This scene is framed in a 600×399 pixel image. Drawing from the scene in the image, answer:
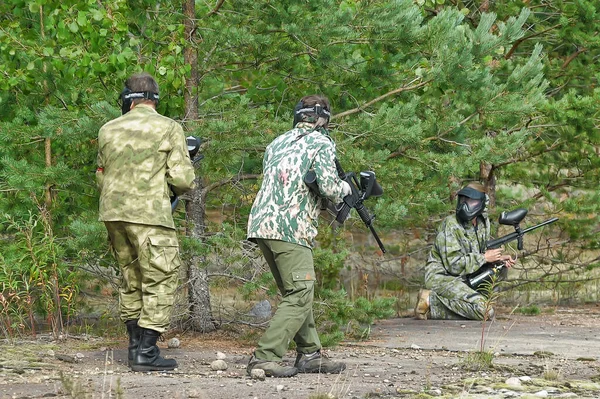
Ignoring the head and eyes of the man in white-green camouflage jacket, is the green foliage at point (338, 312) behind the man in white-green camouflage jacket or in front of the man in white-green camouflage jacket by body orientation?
in front

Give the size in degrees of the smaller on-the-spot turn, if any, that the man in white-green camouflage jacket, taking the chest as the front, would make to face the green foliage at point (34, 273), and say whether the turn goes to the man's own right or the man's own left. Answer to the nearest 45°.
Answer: approximately 90° to the man's own left

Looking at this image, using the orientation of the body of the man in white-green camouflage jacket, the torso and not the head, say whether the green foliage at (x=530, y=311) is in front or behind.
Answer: in front

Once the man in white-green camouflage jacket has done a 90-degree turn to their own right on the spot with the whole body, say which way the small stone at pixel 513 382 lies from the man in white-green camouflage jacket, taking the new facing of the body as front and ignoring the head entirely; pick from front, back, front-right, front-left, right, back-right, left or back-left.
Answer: front-left

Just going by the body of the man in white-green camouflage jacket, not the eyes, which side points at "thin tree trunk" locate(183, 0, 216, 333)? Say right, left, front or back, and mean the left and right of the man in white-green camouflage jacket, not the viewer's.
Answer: left

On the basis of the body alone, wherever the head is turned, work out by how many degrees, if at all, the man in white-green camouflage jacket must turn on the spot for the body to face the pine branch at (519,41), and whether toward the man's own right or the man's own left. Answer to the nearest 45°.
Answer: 0° — they already face it

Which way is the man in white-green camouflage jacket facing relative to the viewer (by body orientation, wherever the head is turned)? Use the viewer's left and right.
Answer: facing away from the viewer and to the right of the viewer

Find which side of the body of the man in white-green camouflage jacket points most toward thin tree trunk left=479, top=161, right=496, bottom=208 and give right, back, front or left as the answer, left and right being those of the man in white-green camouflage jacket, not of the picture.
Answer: front

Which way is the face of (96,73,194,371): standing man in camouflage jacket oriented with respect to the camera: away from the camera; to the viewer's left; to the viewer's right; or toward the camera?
away from the camera
